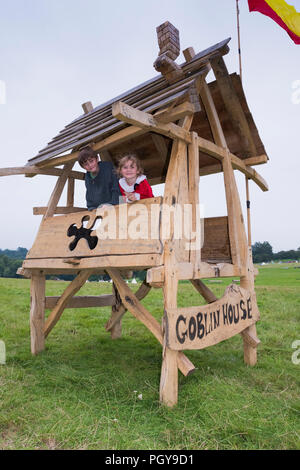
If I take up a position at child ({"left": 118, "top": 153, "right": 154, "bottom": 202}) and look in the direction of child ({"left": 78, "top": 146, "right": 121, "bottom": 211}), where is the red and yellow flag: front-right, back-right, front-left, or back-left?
back-right

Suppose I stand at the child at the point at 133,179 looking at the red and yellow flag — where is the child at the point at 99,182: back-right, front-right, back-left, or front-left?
back-left

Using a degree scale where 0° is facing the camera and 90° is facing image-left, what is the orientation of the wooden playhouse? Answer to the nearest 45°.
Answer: approximately 315°
